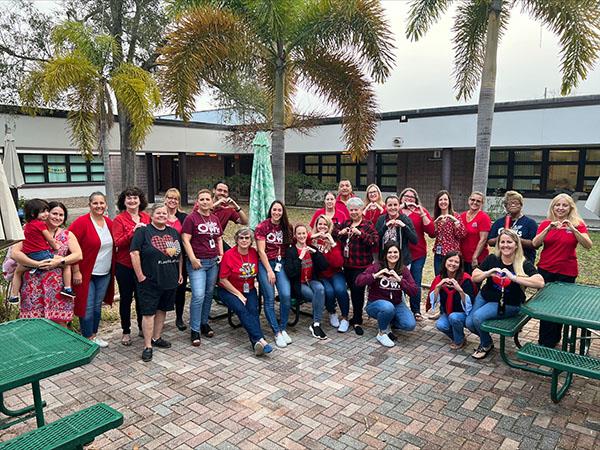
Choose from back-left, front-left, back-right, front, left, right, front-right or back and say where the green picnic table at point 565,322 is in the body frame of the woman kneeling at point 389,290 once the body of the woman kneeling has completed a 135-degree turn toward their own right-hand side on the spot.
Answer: back

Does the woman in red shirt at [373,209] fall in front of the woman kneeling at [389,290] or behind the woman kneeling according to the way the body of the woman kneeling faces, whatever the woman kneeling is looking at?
behind

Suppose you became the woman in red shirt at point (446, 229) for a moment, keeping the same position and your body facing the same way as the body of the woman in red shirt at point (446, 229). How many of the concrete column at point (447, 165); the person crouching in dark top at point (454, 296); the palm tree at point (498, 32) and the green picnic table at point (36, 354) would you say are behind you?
2

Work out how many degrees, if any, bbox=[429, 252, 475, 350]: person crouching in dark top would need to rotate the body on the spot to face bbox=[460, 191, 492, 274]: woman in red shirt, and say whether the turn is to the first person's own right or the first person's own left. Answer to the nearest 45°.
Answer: approximately 180°

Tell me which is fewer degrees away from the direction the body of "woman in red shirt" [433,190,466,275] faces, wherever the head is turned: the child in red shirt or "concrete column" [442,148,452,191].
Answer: the child in red shirt

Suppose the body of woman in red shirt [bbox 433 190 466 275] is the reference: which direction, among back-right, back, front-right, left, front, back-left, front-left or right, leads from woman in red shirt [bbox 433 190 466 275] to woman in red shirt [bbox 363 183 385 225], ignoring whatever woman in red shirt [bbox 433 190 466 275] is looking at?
right

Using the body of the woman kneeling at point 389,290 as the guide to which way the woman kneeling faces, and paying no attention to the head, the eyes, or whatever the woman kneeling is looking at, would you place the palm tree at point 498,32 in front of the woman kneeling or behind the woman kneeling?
behind
